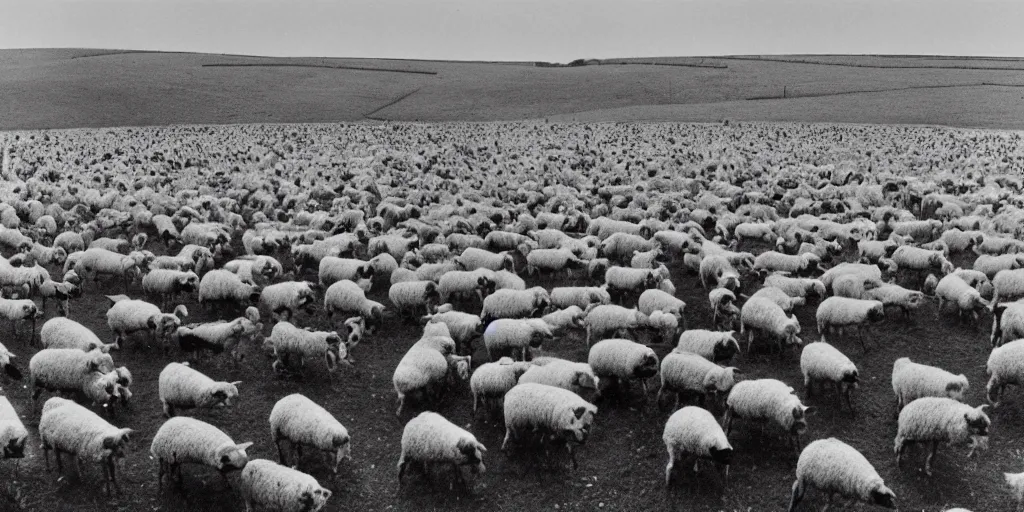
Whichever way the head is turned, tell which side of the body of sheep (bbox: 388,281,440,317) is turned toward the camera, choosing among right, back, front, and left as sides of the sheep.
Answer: right

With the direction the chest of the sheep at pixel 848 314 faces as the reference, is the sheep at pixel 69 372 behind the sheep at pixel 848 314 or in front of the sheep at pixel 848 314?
behind

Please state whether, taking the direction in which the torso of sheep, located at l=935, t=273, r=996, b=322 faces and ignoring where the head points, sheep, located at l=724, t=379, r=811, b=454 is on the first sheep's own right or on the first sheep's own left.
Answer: on the first sheep's own right

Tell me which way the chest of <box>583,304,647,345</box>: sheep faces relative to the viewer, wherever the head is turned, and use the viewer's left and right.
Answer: facing to the right of the viewer

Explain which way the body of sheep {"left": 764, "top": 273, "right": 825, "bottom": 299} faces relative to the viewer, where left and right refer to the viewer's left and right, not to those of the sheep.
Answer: facing to the right of the viewer

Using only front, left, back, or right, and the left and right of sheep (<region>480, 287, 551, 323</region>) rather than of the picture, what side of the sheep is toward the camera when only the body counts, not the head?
right

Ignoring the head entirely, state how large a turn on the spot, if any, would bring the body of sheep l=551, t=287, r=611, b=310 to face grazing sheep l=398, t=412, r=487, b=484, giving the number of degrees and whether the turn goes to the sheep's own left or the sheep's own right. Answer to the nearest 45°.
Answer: approximately 90° to the sheep's own right

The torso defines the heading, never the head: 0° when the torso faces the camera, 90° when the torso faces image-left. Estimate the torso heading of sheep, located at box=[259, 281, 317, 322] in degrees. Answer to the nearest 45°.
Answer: approximately 270°

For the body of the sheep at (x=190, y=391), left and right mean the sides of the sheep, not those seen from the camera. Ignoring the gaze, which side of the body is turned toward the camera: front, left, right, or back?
right

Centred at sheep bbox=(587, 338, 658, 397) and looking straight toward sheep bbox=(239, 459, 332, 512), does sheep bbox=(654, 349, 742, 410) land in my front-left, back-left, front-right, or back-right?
back-left

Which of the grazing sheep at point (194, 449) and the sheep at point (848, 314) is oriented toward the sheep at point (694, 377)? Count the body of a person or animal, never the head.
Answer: the grazing sheep

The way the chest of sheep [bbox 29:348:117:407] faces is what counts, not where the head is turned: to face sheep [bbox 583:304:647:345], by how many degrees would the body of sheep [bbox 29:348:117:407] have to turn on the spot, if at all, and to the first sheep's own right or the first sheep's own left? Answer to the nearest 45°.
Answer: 0° — it already faces it

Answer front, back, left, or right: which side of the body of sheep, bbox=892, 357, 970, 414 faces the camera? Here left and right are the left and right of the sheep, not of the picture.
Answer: right
